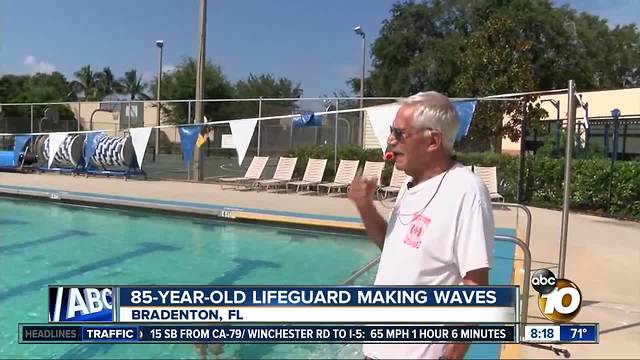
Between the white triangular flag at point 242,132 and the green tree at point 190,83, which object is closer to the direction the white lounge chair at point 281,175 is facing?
the white triangular flag

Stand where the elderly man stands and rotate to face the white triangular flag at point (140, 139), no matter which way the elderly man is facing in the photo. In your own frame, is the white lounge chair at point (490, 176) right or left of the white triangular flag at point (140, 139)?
right

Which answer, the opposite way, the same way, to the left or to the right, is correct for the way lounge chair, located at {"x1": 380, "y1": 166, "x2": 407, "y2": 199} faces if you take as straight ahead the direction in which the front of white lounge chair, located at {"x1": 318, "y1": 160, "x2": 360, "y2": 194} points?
the same way

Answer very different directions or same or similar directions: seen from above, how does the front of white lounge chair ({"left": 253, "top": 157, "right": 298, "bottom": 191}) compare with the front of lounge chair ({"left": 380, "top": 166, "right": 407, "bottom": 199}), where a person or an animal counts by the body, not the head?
same or similar directions

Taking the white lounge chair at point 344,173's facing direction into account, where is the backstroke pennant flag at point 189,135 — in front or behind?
in front

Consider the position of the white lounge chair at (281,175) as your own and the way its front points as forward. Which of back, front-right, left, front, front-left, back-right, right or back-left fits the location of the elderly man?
front-left

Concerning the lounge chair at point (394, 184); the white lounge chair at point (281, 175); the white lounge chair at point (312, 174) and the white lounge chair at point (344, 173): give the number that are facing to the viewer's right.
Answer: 0

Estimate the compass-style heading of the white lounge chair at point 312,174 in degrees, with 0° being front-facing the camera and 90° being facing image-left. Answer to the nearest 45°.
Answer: approximately 45°

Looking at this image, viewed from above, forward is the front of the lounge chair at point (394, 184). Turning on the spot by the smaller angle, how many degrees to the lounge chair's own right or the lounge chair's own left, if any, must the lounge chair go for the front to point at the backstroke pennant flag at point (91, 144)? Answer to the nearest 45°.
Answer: approximately 45° to the lounge chair's own right

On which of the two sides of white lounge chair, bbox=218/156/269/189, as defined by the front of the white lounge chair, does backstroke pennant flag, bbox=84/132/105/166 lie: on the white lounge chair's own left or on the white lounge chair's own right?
on the white lounge chair's own right

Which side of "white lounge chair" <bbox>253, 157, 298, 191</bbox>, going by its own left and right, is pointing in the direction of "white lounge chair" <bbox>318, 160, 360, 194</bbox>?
left

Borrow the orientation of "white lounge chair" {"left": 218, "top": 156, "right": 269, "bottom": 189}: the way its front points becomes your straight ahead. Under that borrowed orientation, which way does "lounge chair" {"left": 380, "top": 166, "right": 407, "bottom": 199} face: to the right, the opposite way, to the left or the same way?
the same way

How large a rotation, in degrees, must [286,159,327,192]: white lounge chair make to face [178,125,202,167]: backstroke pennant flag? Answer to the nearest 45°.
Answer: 0° — it already faces it

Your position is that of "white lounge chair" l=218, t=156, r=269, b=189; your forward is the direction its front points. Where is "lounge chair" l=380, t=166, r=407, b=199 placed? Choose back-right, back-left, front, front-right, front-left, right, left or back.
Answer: left

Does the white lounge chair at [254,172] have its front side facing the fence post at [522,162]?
no

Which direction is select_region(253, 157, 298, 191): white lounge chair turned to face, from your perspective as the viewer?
facing the viewer and to the left of the viewer

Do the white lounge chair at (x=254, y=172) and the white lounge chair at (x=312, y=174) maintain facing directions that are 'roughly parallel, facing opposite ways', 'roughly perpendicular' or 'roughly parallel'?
roughly parallel
